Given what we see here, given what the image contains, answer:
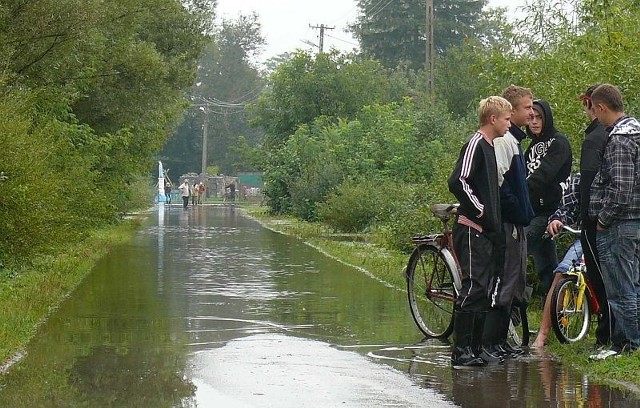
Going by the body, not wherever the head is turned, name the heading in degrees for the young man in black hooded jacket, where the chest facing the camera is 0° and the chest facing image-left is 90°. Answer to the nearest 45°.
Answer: approximately 45°

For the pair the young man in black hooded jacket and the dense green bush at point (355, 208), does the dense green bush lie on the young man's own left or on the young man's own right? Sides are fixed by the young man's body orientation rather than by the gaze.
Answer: on the young man's own right

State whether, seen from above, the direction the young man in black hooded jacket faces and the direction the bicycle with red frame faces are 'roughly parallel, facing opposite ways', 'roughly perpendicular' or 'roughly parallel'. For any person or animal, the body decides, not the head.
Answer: roughly perpendicular

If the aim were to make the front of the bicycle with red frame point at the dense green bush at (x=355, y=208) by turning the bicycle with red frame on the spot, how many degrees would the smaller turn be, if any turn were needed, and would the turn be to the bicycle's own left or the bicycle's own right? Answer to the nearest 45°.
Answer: approximately 135° to the bicycle's own left

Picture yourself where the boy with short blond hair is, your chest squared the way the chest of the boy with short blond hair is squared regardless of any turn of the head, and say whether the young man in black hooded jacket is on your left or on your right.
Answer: on your left

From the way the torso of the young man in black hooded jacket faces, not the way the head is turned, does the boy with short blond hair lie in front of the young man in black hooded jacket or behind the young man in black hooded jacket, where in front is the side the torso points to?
in front
